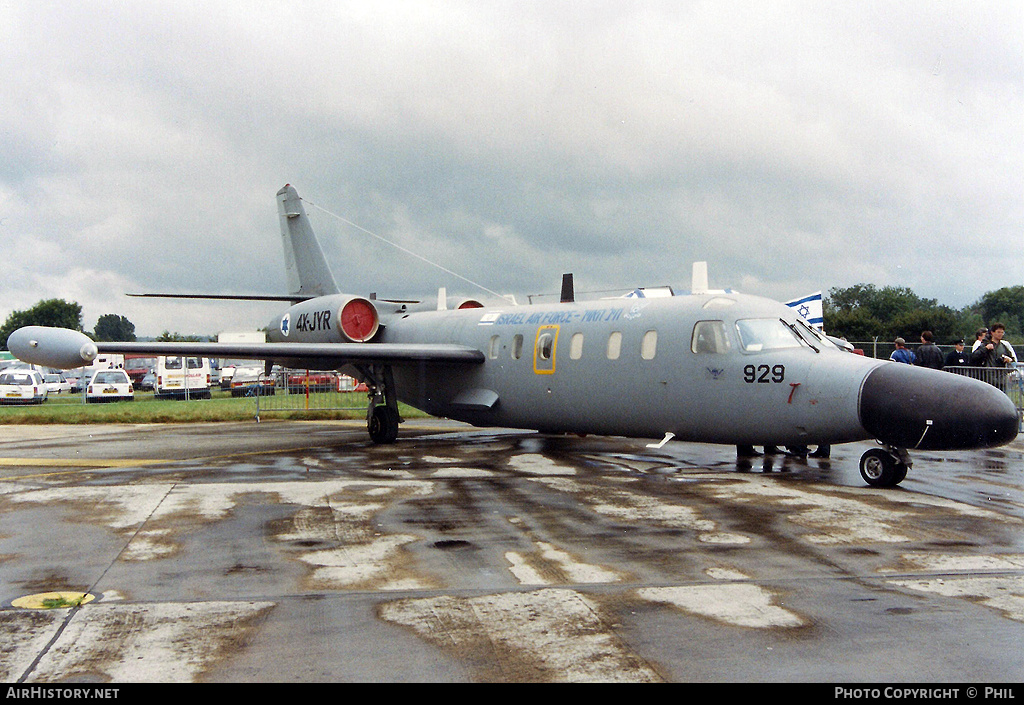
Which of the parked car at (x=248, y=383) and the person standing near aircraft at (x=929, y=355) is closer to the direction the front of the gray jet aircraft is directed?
the person standing near aircraft

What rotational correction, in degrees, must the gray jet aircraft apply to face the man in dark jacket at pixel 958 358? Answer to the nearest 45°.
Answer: approximately 90° to its left

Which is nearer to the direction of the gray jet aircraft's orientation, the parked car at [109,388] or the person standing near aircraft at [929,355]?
the person standing near aircraft

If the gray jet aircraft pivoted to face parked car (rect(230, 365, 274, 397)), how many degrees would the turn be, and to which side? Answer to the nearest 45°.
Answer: approximately 180°

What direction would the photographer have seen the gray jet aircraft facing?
facing the viewer and to the right of the viewer

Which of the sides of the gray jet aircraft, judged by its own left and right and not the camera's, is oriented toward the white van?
back

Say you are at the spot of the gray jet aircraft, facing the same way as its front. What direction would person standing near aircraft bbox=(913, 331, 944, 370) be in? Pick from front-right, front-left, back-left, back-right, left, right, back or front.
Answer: left

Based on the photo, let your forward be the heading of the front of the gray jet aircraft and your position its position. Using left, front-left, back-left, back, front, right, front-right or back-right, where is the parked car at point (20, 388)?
back

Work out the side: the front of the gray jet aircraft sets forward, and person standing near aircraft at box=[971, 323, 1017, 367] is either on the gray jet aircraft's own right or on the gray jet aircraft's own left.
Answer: on the gray jet aircraft's own left

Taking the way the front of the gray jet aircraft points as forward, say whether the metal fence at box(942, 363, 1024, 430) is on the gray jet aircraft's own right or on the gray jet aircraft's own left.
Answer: on the gray jet aircraft's own left
